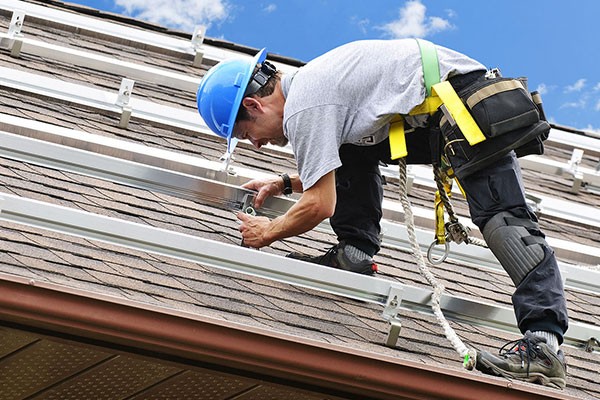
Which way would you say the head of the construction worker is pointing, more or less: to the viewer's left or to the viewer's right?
to the viewer's left

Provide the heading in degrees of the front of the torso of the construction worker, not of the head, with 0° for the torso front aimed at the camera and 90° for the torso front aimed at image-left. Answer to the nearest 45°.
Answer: approximately 90°

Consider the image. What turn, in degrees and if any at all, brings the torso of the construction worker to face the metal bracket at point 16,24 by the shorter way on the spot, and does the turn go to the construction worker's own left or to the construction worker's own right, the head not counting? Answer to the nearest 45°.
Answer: approximately 45° to the construction worker's own right

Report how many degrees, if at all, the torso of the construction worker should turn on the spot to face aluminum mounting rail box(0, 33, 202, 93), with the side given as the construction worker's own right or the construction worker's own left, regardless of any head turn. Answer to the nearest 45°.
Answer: approximately 45° to the construction worker's own right
